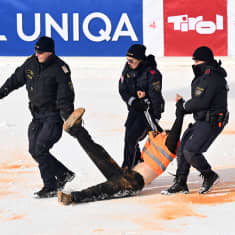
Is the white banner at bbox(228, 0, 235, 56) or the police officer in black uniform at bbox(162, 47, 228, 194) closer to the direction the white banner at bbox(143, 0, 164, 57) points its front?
the police officer in black uniform

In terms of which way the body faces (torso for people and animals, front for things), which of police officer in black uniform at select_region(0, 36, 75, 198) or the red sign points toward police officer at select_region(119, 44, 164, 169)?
the red sign

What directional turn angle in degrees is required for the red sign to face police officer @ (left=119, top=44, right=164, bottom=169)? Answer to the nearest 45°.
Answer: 0° — it already faces them

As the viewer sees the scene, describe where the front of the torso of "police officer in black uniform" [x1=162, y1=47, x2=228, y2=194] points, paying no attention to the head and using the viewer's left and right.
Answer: facing to the left of the viewer

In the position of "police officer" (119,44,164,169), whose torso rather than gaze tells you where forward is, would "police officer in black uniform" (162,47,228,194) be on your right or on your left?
on your left

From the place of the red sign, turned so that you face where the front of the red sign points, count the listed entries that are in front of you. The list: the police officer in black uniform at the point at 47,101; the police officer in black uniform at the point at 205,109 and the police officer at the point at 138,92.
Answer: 3

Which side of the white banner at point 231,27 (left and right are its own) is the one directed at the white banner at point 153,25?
right

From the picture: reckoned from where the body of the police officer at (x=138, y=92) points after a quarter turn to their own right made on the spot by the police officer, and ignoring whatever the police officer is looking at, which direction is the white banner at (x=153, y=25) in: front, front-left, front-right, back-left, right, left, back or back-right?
front-right
